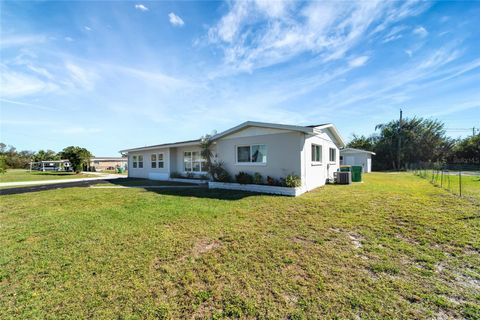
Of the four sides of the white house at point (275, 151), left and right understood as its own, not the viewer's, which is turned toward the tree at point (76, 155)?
right

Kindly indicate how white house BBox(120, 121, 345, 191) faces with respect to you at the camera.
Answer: facing the viewer and to the left of the viewer

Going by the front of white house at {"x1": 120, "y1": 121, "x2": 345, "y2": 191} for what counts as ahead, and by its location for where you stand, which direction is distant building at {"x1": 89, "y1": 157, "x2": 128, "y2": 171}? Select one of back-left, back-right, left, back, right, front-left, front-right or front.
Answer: right

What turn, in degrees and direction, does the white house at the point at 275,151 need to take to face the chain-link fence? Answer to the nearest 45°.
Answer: approximately 135° to its left

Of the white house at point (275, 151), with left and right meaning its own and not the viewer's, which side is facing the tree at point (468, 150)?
back

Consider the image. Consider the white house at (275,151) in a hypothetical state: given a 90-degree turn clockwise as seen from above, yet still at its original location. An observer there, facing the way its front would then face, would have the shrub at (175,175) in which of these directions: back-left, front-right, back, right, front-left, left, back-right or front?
front
